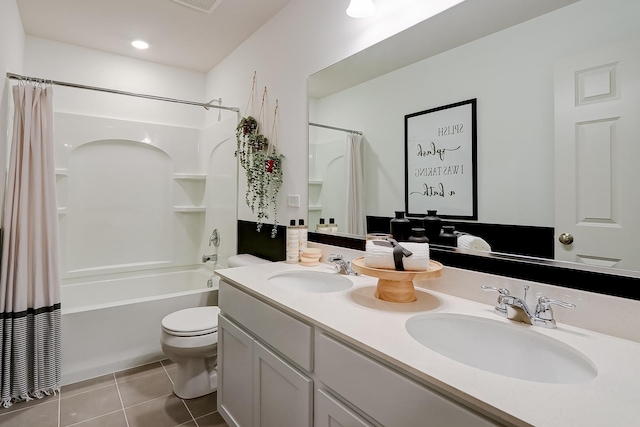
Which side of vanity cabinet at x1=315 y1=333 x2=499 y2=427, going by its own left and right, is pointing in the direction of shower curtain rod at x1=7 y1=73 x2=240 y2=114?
right

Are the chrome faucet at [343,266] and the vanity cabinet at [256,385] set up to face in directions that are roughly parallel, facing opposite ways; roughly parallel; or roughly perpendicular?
roughly parallel

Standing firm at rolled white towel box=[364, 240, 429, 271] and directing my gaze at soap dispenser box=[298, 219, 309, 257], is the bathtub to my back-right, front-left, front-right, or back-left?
front-left

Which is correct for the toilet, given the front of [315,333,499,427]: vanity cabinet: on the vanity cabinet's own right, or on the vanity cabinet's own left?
on the vanity cabinet's own right

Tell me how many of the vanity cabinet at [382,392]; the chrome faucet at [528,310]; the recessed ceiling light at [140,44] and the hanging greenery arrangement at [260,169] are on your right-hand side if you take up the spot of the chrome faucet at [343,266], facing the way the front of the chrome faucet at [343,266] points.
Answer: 2

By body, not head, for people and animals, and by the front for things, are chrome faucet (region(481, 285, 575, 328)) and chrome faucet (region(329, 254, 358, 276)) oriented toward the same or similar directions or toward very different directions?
same or similar directions

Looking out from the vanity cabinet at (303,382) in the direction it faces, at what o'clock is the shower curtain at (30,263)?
The shower curtain is roughly at 2 o'clock from the vanity cabinet.

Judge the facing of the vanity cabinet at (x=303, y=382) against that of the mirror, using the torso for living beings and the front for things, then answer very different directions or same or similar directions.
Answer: same or similar directions

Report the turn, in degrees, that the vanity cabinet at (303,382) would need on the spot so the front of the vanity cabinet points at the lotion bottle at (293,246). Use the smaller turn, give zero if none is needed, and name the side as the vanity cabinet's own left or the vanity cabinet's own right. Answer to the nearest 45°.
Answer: approximately 135° to the vanity cabinet's own right

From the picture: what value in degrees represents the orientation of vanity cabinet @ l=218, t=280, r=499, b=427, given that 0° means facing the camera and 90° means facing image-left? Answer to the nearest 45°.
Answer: approximately 45°

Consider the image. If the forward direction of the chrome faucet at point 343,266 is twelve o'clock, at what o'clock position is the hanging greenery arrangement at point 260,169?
The hanging greenery arrangement is roughly at 3 o'clock from the chrome faucet.

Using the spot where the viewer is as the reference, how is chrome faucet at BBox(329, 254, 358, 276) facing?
facing the viewer and to the left of the viewer

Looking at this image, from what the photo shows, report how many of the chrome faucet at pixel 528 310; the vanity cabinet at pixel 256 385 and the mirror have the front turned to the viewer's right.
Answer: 0
